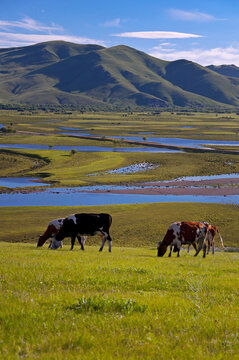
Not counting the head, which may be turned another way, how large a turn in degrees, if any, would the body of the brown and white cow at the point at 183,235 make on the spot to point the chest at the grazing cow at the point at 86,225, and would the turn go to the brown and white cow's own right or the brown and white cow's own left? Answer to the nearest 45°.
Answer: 0° — it already faces it

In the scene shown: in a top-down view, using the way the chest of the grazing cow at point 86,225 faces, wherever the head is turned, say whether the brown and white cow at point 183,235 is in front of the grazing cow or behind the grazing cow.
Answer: behind

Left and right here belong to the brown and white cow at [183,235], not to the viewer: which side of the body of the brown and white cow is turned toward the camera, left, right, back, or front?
left

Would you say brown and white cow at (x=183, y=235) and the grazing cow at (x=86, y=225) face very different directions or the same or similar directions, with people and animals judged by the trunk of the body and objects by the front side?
same or similar directions

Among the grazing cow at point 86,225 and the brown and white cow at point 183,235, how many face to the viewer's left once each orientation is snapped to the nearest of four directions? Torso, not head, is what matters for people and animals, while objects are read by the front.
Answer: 2

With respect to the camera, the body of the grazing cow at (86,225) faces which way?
to the viewer's left
